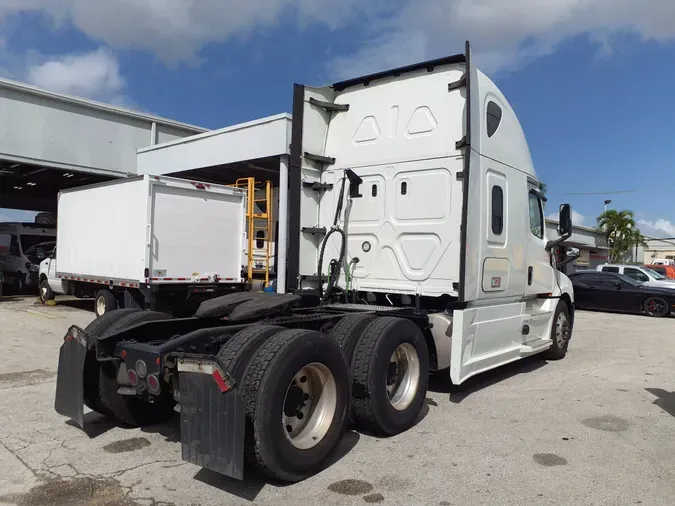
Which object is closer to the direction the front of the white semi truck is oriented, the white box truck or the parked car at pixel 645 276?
the parked car

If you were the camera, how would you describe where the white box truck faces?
facing away from the viewer and to the left of the viewer

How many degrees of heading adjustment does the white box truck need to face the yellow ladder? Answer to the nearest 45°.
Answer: approximately 135° to its right

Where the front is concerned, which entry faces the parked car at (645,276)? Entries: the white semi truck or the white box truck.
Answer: the white semi truck

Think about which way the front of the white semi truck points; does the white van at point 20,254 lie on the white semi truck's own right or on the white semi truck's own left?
on the white semi truck's own left

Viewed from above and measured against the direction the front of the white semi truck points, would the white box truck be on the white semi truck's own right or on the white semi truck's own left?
on the white semi truck's own left

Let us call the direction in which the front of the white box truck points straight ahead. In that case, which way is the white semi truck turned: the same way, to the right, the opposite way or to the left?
to the right

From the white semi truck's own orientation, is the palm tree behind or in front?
in front

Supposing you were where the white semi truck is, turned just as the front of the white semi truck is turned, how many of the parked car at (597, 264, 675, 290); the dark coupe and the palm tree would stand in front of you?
3

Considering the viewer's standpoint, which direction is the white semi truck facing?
facing away from the viewer and to the right of the viewer
